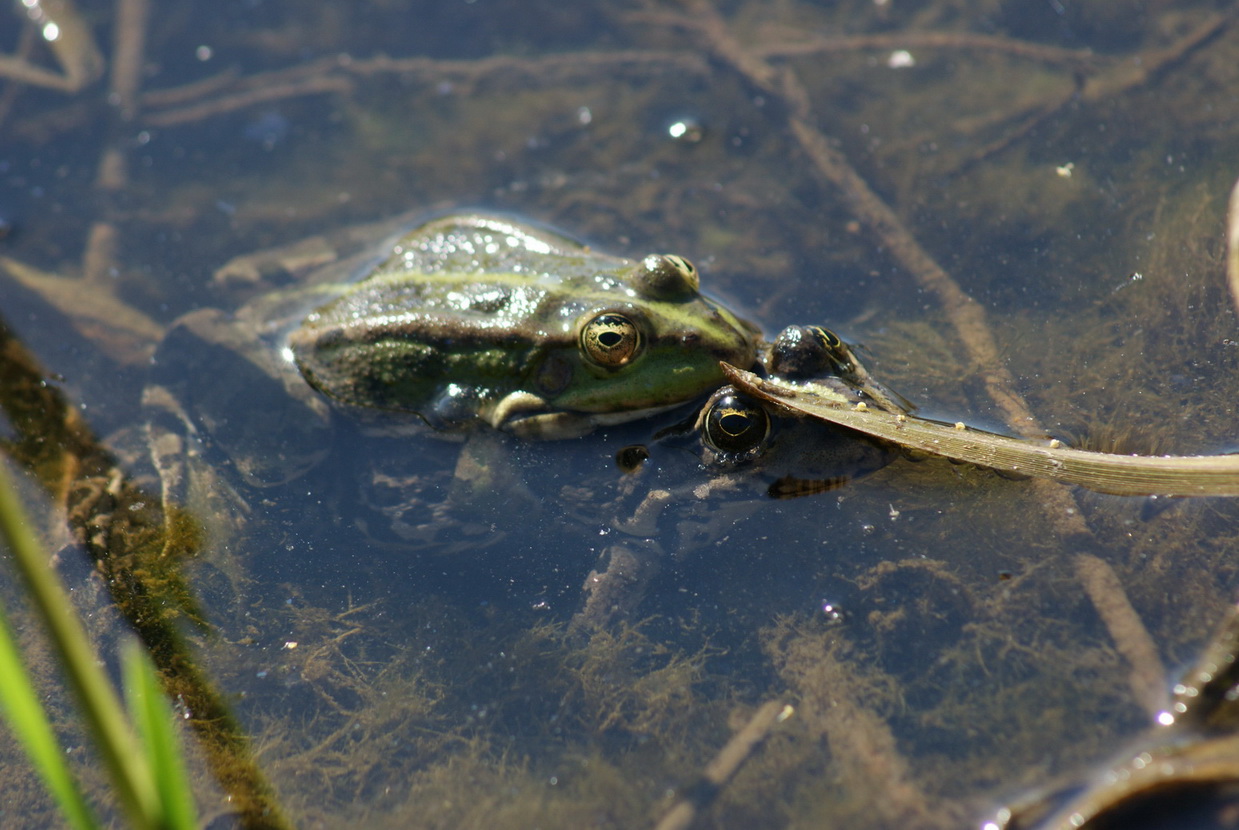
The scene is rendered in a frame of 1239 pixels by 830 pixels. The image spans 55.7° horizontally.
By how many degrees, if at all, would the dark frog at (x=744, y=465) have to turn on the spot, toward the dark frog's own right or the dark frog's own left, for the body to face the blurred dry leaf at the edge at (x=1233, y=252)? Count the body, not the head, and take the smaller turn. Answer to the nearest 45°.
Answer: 0° — it already faces it

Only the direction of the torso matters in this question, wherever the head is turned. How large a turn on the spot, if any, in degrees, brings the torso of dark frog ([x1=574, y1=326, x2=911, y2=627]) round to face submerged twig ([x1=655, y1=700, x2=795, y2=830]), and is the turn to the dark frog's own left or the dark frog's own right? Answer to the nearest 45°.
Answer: approximately 135° to the dark frog's own right
